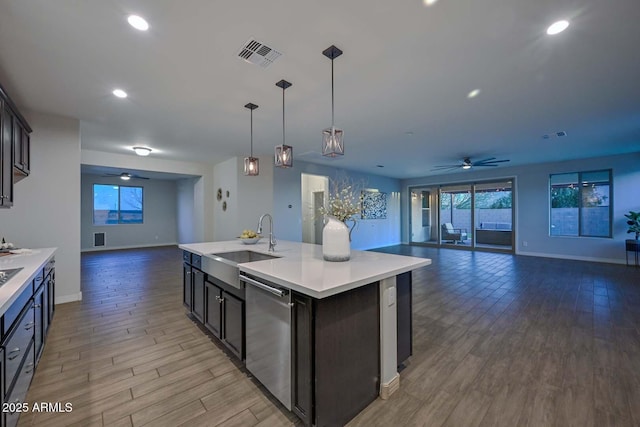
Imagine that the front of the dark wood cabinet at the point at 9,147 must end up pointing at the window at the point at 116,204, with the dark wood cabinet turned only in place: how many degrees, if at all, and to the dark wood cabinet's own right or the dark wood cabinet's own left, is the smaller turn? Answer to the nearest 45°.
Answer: approximately 90° to the dark wood cabinet's own left

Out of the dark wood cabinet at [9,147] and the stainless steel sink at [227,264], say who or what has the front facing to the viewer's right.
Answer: the dark wood cabinet

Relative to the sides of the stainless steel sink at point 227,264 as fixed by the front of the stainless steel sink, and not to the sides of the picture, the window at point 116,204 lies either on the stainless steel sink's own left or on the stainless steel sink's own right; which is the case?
on the stainless steel sink's own right

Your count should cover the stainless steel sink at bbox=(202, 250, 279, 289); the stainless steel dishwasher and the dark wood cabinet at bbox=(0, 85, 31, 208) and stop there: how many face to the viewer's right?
1

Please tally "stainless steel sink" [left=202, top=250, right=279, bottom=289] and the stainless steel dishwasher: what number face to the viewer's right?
0

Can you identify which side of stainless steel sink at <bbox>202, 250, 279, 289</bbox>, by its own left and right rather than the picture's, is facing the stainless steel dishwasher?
left

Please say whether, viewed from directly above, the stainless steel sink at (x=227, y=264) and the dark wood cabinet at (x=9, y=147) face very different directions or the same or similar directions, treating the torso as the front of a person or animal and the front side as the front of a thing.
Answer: very different directions

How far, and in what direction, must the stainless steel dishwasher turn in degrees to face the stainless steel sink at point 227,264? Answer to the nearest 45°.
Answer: approximately 90° to its right

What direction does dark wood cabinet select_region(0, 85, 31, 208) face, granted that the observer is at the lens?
facing to the right of the viewer

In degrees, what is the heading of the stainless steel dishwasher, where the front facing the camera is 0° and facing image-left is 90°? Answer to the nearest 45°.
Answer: approximately 45°

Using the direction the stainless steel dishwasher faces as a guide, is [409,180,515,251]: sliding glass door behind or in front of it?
behind

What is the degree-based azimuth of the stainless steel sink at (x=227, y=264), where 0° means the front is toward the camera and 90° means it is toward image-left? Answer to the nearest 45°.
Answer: approximately 45°

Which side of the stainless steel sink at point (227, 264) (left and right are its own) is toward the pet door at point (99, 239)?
right

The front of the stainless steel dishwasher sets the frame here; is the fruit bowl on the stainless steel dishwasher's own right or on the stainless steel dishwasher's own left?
on the stainless steel dishwasher's own right
